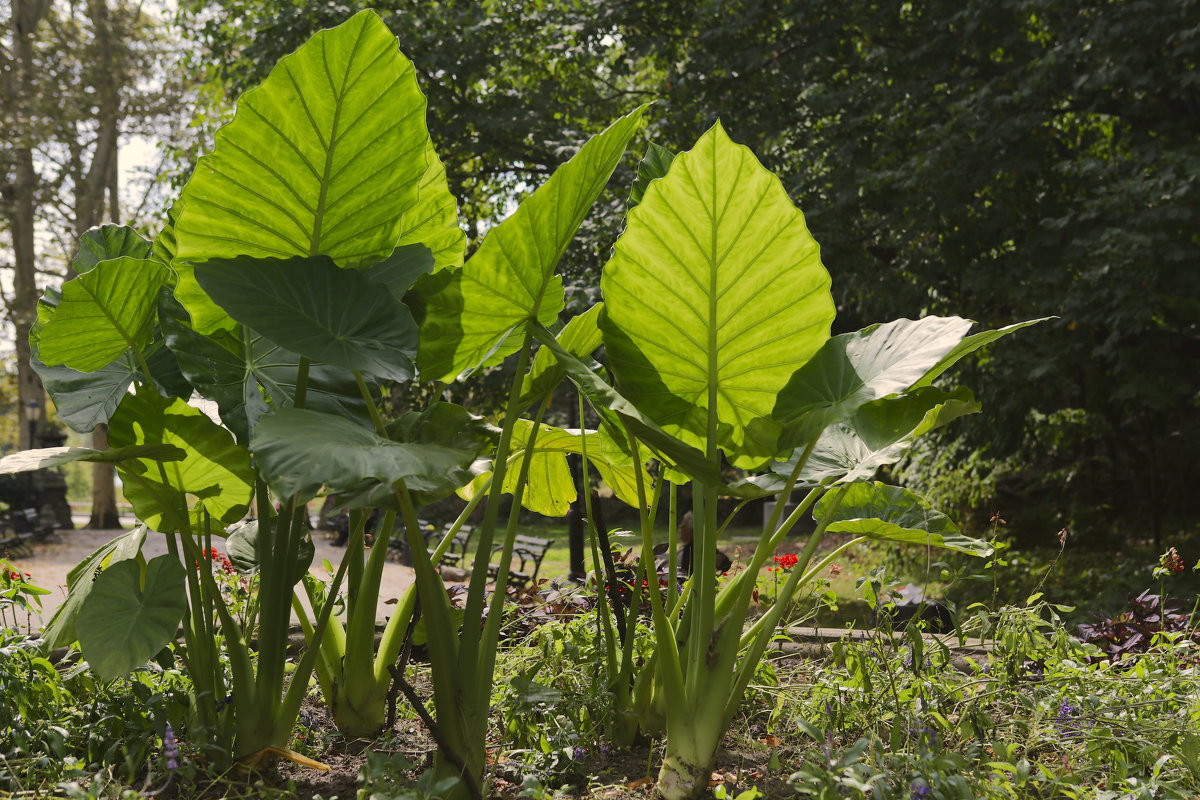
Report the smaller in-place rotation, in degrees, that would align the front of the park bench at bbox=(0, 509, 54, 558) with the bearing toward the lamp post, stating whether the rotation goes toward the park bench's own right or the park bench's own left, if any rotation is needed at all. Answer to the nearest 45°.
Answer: approximately 135° to the park bench's own left

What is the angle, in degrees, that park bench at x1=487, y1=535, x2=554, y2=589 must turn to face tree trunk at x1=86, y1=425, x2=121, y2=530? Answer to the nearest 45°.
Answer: approximately 90° to its right

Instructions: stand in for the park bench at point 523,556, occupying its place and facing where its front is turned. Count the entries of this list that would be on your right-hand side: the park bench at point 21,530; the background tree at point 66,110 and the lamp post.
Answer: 3

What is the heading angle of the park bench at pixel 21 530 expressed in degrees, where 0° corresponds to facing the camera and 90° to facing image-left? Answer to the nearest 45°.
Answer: approximately 315°

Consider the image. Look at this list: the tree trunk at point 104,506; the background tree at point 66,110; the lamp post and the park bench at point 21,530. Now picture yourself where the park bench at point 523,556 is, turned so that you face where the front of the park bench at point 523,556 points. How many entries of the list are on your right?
4

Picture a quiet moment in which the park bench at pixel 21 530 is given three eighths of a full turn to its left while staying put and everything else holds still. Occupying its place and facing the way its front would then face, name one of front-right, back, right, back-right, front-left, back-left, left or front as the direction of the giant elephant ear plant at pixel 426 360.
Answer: back

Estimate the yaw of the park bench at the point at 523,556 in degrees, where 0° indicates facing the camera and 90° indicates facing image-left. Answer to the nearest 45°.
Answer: approximately 45°

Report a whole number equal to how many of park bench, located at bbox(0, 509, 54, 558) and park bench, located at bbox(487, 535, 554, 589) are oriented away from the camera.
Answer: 0

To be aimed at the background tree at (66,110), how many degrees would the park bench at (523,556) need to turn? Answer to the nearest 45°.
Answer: approximately 90° to its right
